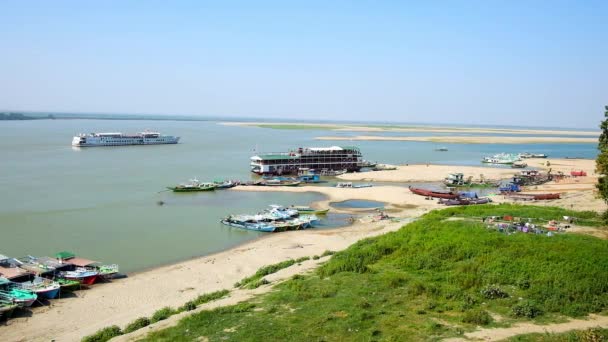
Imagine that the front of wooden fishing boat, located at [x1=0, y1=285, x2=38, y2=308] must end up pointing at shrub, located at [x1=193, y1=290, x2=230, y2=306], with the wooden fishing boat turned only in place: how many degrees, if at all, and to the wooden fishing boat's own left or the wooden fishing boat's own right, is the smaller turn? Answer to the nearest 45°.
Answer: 0° — it already faces it

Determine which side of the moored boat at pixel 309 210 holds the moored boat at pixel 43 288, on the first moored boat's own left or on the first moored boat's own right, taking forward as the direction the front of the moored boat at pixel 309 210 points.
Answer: on the first moored boat's own right

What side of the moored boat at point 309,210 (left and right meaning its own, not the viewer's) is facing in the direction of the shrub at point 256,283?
right

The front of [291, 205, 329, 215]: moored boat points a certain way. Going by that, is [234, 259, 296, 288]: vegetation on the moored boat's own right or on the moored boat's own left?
on the moored boat's own right

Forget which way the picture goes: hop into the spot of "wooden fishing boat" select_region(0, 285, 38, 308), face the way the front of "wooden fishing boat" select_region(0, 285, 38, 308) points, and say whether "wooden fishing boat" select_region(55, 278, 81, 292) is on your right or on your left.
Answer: on your left

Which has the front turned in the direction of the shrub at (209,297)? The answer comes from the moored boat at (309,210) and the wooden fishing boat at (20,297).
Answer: the wooden fishing boat

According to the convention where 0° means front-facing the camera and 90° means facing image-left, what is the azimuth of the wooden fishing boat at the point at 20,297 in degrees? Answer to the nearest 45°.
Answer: approximately 315°

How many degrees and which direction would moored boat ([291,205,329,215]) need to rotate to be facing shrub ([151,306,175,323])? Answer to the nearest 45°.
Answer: approximately 90° to its right

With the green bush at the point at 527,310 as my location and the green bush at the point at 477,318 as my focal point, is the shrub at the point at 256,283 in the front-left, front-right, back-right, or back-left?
front-right

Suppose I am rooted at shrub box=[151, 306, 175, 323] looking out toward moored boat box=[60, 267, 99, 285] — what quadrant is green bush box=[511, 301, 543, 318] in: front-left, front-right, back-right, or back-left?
back-right

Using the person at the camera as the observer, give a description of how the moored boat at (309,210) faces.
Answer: facing to the right of the viewer
